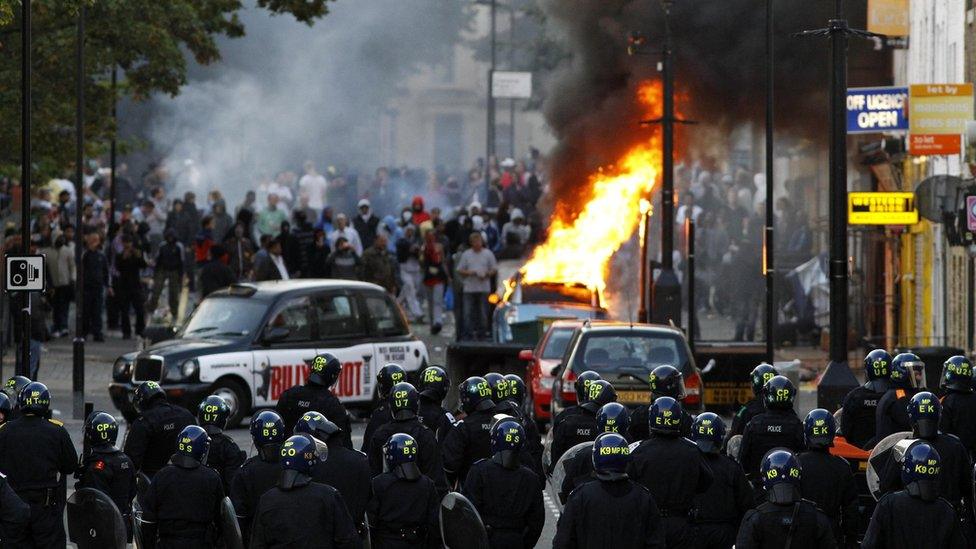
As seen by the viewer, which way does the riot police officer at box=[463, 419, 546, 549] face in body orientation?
away from the camera

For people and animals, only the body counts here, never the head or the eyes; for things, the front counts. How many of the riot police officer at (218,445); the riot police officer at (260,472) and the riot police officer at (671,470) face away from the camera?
3

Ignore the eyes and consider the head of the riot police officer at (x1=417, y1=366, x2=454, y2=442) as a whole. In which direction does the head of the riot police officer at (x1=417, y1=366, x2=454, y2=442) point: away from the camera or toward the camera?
away from the camera

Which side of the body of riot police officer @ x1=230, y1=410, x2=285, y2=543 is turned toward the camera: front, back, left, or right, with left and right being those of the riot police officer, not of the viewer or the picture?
back

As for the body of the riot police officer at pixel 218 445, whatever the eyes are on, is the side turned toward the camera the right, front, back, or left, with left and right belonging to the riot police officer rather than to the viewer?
back

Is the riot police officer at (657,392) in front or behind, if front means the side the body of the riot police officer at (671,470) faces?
in front

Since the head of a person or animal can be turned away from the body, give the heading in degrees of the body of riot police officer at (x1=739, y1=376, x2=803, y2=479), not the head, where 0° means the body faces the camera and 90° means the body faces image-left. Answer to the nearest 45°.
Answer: approximately 180°

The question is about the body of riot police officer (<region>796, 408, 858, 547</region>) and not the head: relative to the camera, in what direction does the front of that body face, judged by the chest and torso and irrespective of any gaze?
away from the camera

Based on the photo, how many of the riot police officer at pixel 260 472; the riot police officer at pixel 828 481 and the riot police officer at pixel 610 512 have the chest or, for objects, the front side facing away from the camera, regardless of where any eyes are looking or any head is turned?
3

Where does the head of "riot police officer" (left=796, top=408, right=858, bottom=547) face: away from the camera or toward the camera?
away from the camera

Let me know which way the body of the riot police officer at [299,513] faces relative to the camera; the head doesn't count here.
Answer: away from the camera
